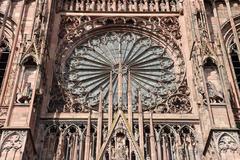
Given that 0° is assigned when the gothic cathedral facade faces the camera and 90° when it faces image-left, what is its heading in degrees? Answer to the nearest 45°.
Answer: approximately 0°
